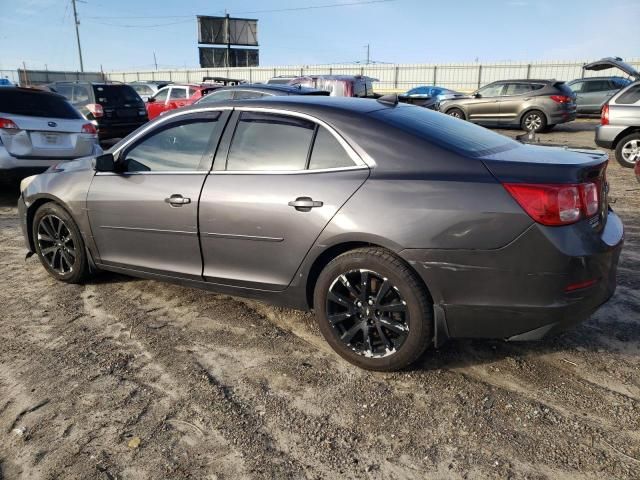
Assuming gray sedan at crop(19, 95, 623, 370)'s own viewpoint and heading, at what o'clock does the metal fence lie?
The metal fence is roughly at 2 o'clock from the gray sedan.

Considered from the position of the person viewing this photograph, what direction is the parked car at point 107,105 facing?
facing away from the viewer and to the left of the viewer

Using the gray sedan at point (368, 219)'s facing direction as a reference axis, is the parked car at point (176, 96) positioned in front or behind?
in front

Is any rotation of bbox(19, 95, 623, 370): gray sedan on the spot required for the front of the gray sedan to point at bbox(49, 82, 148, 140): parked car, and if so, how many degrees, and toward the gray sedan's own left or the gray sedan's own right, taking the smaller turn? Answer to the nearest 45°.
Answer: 0° — it already faces it

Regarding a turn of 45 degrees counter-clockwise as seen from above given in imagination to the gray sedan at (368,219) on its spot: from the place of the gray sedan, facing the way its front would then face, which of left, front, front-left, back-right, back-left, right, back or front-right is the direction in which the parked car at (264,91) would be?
right

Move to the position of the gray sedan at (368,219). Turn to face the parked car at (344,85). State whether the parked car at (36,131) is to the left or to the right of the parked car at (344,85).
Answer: left

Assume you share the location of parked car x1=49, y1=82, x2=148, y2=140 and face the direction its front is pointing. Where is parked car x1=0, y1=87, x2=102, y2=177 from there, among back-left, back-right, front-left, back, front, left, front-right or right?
back-left

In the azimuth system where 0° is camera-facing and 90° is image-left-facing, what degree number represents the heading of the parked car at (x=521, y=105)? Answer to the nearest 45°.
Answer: approximately 135°

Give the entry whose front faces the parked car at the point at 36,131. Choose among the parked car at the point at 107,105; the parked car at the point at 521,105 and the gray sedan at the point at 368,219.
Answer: the gray sedan

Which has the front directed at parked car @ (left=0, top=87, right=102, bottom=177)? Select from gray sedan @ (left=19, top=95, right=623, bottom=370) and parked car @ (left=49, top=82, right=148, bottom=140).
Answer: the gray sedan

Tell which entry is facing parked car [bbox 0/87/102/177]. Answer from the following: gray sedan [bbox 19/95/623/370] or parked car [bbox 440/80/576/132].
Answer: the gray sedan

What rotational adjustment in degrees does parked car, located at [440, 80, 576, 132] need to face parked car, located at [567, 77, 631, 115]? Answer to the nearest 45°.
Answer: approximately 90° to its right

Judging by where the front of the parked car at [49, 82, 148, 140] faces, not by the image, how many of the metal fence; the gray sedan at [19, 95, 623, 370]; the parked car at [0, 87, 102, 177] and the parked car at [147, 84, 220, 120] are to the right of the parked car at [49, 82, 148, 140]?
2
